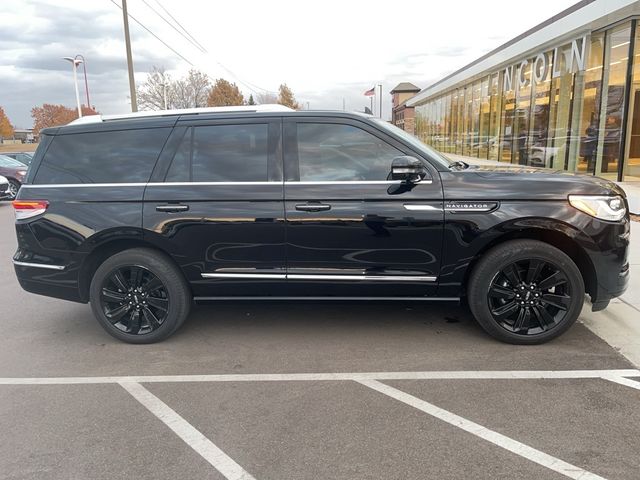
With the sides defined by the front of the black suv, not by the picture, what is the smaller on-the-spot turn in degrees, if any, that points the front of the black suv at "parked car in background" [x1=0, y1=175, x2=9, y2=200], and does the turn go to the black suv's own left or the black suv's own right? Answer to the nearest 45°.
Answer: approximately 135° to the black suv's own left

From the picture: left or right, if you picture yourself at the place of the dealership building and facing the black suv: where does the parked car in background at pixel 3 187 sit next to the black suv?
right

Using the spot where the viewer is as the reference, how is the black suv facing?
facing to the right of the viewer

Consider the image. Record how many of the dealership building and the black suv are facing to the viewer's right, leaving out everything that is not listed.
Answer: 1

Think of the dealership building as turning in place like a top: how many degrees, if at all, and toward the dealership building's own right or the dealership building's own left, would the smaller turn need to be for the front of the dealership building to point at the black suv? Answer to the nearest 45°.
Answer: approximately 45° to the dealership building's own left

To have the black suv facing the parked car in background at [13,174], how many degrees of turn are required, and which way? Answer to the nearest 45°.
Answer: approximately 135° to its left

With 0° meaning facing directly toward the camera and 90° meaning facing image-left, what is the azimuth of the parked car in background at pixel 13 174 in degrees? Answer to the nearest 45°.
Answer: approximately 315°

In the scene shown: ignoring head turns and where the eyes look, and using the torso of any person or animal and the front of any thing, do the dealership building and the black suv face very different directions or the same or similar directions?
very different directions
